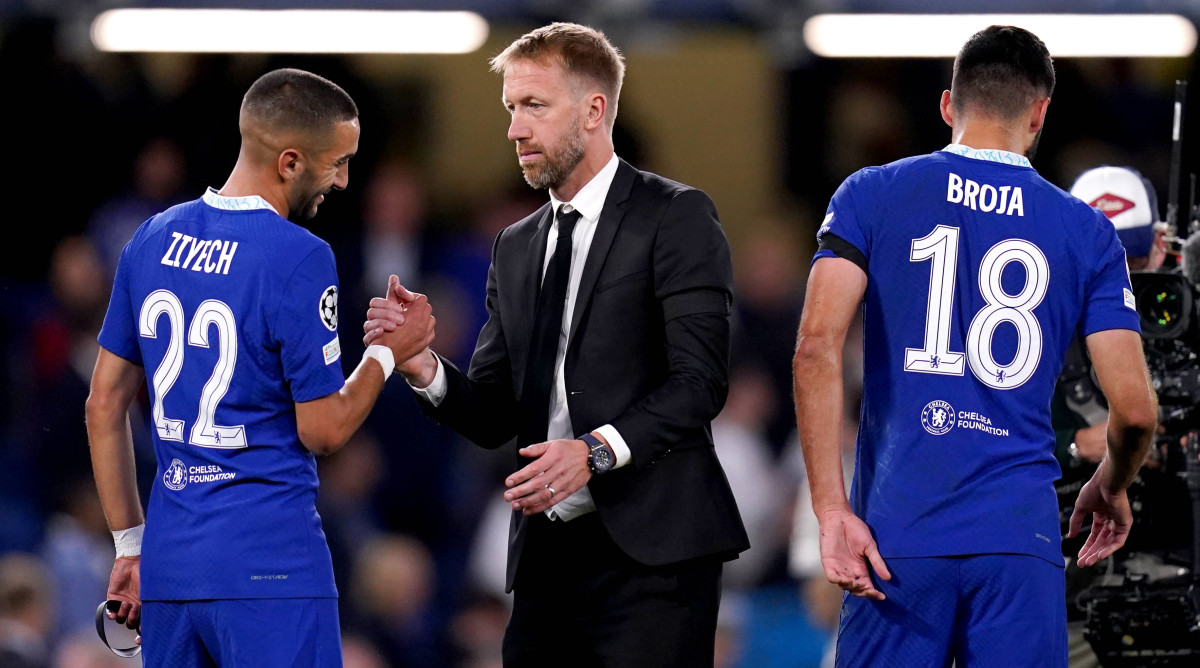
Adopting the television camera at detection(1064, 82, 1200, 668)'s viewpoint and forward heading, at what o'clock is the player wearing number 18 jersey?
The player wearing number 18 jersey is roughly at 11 o'clock from the television camera.

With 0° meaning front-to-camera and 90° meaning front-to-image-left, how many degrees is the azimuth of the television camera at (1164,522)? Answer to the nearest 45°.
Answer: approximately 45°

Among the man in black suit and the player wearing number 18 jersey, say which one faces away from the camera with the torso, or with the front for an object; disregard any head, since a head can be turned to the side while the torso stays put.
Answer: the player wearing number 18 jersey

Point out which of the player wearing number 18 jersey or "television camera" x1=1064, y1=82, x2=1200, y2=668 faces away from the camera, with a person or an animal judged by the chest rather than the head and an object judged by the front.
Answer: the player wearing number 18 jersey

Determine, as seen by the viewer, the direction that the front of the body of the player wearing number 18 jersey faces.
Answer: away from the camera

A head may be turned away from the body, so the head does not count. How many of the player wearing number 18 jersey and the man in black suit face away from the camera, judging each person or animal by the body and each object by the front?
1

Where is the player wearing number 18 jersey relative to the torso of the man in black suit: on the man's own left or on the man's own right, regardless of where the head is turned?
on the man's own left

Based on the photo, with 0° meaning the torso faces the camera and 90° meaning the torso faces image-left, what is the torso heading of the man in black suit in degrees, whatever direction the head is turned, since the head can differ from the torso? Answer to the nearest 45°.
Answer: approximately 45°

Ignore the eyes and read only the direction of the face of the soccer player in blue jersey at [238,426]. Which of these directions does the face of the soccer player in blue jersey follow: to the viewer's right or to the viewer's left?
to the viewer's right

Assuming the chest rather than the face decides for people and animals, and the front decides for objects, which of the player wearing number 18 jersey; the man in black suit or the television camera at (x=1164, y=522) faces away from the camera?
the player wearing number 18 jersey
